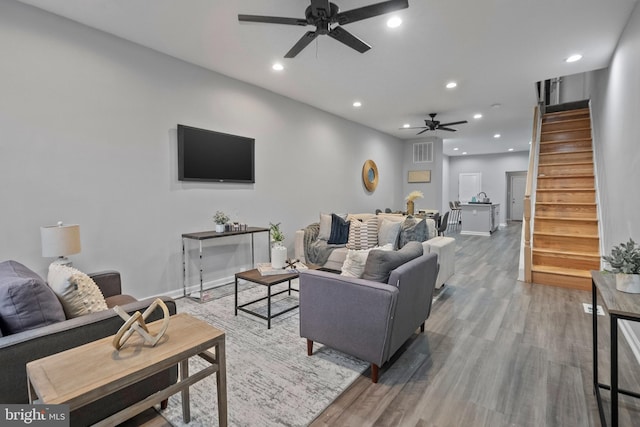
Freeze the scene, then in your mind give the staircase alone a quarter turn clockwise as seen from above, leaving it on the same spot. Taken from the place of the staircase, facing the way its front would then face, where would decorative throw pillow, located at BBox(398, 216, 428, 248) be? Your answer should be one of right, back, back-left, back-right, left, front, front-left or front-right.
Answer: front-left

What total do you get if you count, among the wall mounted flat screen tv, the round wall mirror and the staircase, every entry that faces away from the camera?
0

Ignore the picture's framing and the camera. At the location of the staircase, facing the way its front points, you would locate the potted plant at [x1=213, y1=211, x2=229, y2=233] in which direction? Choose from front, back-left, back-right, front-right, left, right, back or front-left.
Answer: front-right

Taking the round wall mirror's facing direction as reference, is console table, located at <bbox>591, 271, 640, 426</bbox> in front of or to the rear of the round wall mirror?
in front

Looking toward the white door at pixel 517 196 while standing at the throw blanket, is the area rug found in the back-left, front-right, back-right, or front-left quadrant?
back-right

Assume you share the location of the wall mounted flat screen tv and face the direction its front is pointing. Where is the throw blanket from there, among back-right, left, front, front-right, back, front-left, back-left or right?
front-left

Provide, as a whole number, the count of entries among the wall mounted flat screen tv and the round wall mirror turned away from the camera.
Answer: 0

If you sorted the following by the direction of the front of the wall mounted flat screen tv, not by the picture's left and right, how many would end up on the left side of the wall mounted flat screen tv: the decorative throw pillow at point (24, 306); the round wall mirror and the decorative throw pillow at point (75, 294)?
1

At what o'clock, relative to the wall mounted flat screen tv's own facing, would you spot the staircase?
The staircase is roughly at 11 o'clock from the wall mounted flat screen tv.

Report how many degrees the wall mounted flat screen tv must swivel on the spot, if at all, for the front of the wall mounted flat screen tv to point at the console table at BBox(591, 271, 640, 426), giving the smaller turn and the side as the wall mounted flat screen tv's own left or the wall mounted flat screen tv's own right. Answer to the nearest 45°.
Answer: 0° — it already faces it

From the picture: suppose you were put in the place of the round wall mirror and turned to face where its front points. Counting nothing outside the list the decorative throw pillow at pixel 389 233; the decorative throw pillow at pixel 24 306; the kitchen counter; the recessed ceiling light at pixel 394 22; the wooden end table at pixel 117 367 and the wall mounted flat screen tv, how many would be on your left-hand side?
1

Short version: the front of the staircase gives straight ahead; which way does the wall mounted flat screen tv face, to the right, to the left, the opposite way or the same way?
to the left

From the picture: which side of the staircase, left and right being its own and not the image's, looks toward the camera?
front

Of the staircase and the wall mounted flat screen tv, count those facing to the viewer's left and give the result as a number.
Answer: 0

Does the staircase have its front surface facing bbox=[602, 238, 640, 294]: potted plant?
yes

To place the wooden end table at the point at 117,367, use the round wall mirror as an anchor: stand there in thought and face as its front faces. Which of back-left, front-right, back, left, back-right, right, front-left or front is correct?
front-right

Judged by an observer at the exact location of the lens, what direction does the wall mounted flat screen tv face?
facing the viewer and to the right of the viewer

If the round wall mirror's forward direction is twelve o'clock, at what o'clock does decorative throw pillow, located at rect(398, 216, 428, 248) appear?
The decorative throw pillow is roughly at 1 o'clock from the round wall mirror.
